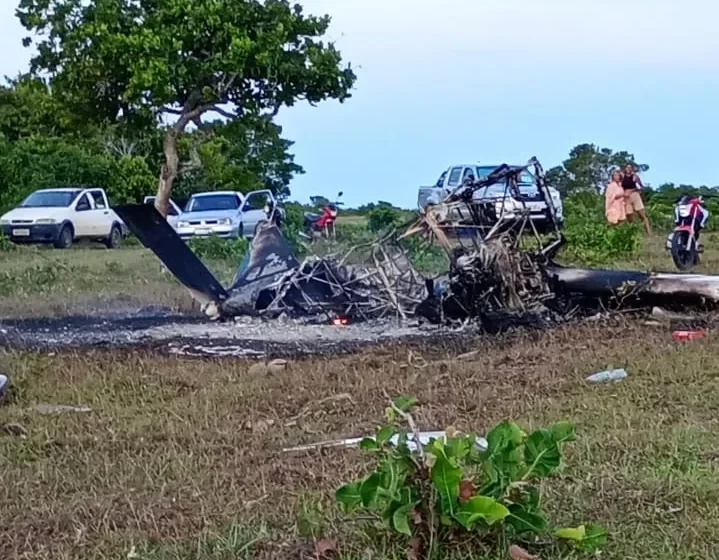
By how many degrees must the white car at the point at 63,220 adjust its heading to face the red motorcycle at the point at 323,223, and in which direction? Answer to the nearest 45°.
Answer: approximately 90° to its left

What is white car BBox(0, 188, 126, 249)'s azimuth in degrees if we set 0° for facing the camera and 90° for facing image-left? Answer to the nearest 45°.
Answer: approximately 45°

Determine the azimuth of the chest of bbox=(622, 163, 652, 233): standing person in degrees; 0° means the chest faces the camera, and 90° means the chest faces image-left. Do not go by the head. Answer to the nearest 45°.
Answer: approximately 45°
